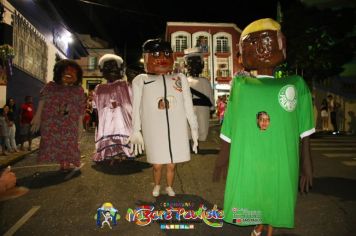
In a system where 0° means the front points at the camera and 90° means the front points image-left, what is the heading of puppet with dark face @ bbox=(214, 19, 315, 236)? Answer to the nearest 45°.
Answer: approximately 0°

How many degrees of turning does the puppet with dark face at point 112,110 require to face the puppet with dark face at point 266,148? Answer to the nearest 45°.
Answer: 0° — it already faces it

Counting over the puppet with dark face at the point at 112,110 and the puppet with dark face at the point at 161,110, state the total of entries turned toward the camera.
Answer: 2

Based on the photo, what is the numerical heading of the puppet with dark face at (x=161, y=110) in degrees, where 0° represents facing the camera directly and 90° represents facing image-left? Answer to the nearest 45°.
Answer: approximately 0°

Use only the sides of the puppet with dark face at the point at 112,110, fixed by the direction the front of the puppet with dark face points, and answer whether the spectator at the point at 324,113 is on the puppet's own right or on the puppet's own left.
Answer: on the puppet's own left

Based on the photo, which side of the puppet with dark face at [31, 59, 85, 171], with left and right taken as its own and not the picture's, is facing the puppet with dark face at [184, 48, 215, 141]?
left

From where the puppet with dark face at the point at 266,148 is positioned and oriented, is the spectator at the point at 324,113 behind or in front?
behind
